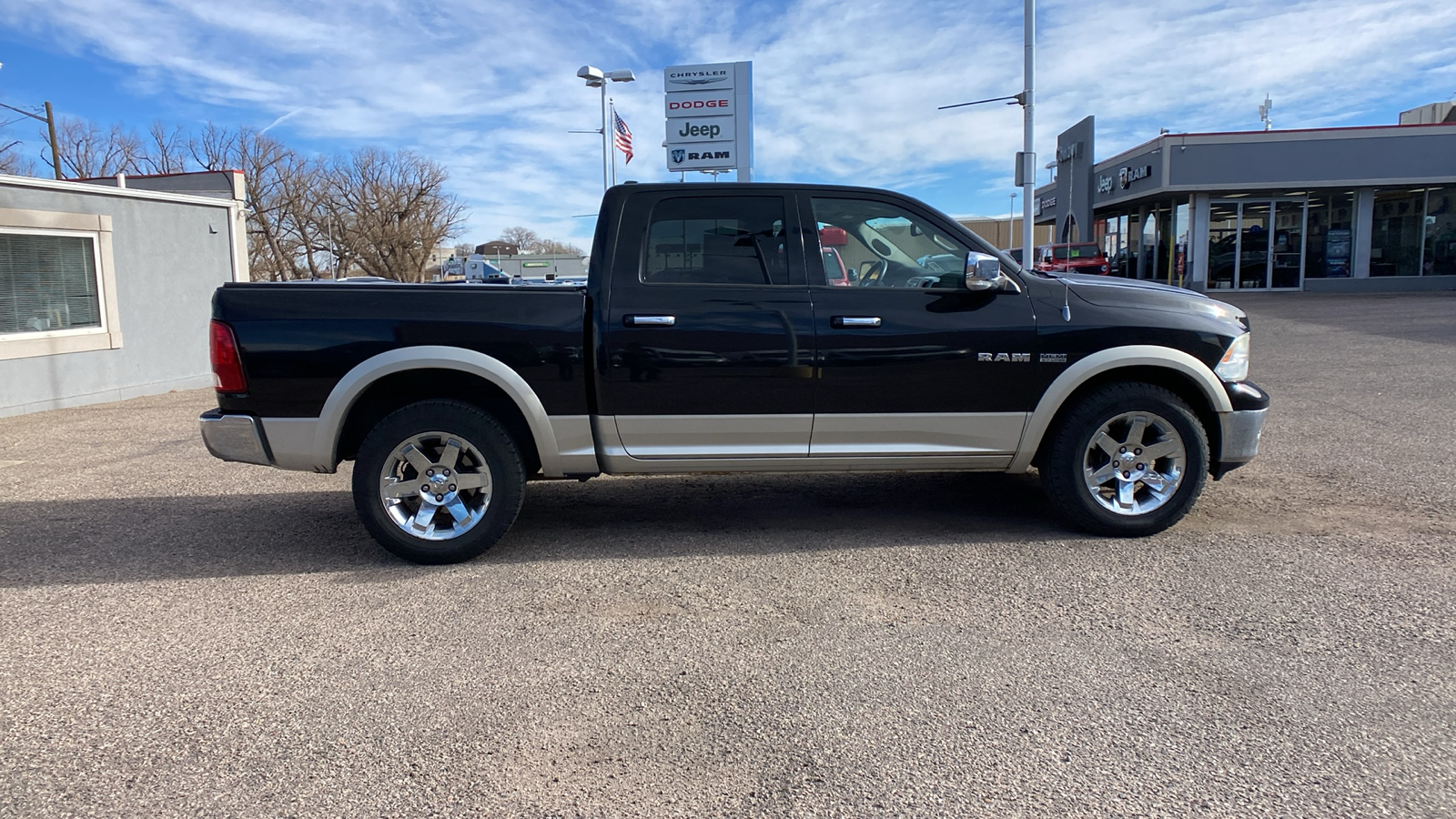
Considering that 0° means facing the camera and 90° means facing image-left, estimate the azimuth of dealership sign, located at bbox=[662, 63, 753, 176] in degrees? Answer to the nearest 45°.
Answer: approximately 0°

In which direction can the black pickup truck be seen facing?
to the viewer's right

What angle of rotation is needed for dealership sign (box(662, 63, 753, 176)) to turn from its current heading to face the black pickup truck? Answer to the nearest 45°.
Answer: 0° — it already faces it

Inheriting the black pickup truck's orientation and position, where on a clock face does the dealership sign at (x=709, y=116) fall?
The dealership sign is roughly at 9 o'clock from the black pickup truck.

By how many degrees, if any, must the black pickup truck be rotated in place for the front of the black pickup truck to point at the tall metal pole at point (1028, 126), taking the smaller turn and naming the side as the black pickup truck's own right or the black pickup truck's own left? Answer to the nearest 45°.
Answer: approximately 90° to the black pickup truck's own left

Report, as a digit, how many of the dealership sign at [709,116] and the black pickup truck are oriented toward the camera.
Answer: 1

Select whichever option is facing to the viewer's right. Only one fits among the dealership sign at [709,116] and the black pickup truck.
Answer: the black pickup truck

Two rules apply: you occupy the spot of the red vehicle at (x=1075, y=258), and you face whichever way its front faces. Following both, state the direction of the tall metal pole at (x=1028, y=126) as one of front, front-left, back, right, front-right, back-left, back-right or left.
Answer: front-right

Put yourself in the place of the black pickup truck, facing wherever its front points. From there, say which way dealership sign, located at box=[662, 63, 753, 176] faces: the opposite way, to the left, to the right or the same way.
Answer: to the right

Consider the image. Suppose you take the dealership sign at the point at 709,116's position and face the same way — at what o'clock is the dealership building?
The dealership building is roughly at 8 o'clock from the dealership sign.
